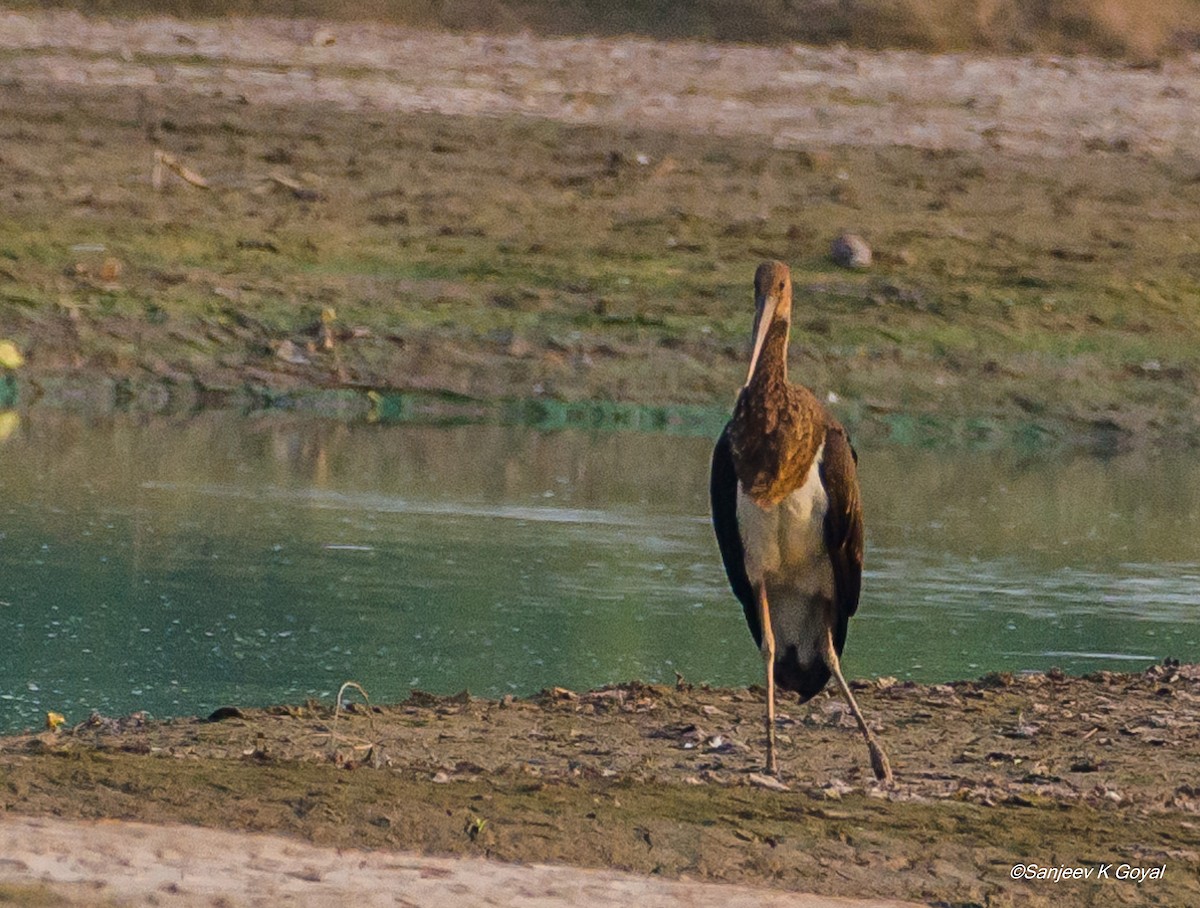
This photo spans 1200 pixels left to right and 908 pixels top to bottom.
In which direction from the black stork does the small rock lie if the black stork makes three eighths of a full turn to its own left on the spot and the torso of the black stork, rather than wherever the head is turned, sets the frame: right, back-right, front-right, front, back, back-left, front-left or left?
front-left

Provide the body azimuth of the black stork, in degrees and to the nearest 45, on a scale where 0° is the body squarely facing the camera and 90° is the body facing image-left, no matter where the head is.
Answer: approximately 0°
